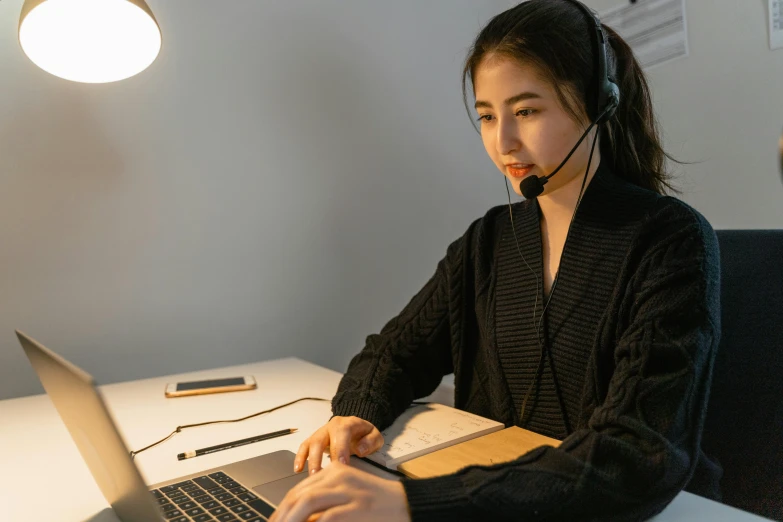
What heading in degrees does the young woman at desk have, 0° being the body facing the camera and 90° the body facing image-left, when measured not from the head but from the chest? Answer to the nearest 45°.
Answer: approximately 45°

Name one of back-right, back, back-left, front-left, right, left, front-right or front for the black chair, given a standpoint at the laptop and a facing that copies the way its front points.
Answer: front-right

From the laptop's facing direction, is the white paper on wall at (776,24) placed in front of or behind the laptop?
in front

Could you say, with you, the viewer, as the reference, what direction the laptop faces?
facing away from the viewer and to the right of the viewer

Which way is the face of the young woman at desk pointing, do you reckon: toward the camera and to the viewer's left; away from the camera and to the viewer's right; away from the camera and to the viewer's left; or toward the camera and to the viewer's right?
toward the camera and to the viewer's left

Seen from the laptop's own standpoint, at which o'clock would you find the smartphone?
The smartphone is roughly at 11 o'clock from the laptop.
